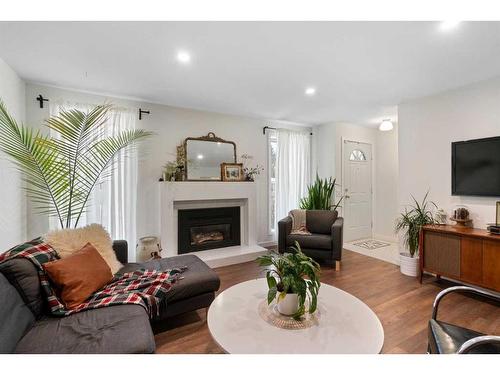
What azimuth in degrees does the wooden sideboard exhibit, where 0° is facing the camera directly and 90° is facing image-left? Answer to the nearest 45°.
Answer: approximately 45°

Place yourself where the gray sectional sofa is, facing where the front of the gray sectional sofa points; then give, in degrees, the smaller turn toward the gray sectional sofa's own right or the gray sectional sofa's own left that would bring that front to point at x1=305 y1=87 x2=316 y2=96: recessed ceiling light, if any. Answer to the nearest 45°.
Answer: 0° — it already faces it

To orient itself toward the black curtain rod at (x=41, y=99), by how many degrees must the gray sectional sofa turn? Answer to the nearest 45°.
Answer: approximately 90° to its left

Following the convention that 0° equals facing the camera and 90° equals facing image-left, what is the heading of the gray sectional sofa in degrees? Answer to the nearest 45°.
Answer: approximately 270°

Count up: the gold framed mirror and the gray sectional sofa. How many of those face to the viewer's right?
1

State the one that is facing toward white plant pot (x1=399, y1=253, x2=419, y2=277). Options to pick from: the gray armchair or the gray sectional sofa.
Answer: the gray sectional sofa

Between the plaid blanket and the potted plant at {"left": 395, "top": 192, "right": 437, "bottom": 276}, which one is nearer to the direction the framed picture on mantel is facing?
the plaid blanket
